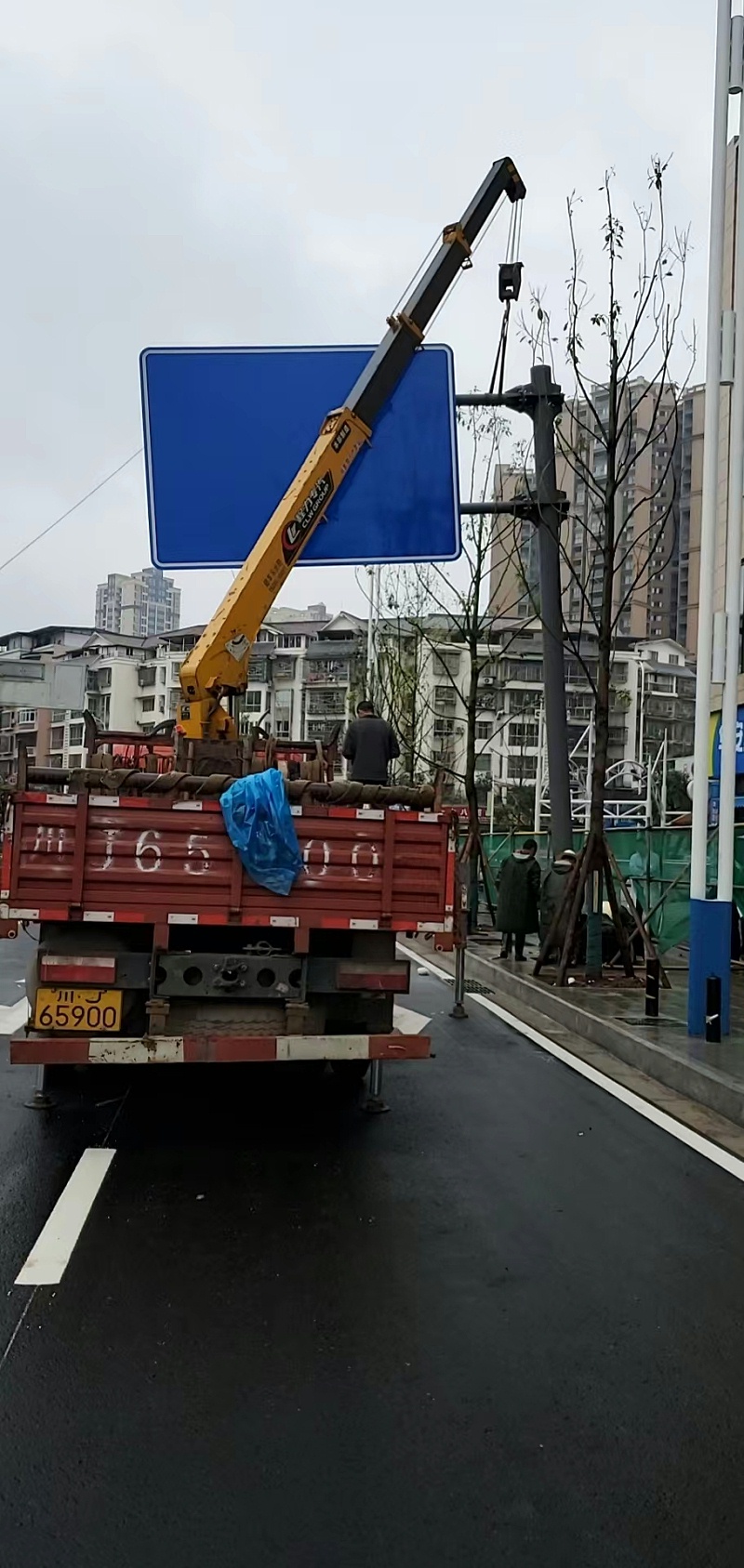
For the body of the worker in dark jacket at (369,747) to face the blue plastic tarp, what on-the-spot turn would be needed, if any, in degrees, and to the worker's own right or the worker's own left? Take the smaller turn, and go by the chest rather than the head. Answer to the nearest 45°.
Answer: approximately 180°

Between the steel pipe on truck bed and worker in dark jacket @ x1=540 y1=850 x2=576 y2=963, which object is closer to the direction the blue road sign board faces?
the steel pipe on truck bed

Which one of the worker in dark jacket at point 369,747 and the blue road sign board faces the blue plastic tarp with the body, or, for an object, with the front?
the blue road sign board

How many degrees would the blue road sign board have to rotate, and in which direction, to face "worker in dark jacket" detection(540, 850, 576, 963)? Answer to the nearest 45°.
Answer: approximately 135° to its left

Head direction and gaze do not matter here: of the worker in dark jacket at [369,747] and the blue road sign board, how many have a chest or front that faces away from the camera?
1

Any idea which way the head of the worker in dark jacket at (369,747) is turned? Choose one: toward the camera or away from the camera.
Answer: away from the camera

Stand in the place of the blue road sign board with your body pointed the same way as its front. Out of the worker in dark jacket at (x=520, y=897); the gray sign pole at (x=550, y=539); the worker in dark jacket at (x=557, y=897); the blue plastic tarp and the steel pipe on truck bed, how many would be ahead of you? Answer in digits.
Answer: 2

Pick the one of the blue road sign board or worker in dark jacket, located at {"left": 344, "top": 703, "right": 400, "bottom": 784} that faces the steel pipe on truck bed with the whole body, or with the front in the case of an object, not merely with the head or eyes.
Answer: the blue road sign board

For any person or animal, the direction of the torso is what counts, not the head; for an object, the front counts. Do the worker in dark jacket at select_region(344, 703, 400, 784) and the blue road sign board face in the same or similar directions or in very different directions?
very different directions

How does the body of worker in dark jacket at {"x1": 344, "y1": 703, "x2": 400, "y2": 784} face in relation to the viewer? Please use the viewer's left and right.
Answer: facing away from the viewer

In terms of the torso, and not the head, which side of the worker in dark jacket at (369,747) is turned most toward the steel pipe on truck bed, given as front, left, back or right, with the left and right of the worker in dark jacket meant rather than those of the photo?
back

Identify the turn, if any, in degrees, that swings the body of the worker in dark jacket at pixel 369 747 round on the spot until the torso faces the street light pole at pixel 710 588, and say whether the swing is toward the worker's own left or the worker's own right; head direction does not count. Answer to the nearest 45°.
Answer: approximately 135° to the worker's own right
